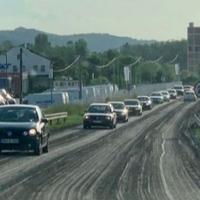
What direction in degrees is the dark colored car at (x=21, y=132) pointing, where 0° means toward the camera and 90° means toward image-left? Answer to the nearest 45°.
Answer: approximately 0°
